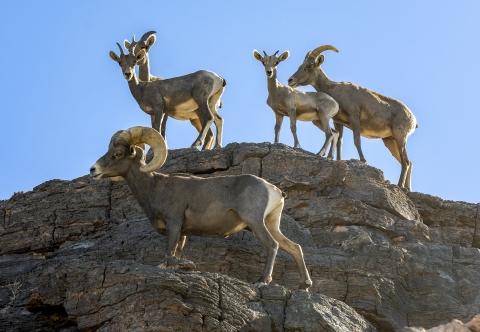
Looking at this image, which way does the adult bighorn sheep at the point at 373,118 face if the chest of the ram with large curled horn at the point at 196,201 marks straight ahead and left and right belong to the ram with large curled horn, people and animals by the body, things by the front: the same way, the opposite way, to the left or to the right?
the same way

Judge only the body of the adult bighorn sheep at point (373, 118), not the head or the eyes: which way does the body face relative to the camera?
to the viewer's left

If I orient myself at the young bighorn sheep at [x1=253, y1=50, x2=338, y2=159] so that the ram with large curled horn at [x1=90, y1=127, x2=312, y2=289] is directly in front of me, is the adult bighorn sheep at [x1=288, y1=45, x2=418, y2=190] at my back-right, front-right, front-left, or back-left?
back-left

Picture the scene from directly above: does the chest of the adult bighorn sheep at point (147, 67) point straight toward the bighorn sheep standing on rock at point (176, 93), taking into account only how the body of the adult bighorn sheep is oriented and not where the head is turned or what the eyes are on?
no

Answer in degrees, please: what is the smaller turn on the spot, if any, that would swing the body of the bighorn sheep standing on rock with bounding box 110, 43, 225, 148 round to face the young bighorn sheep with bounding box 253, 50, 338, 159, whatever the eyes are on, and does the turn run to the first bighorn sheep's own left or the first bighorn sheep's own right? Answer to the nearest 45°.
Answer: approximately 180°

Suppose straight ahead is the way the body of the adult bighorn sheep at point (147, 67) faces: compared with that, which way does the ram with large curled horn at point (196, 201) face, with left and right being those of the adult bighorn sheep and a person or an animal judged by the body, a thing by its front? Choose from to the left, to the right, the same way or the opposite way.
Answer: the same way

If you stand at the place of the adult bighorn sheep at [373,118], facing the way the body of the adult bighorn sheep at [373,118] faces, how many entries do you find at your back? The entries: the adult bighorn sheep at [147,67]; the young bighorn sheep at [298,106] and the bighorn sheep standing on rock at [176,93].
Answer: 0

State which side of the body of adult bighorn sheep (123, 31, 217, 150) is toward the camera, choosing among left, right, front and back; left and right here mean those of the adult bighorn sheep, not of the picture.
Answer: left

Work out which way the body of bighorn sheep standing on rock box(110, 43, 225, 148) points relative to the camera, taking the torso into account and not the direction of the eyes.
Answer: to the viewer's left

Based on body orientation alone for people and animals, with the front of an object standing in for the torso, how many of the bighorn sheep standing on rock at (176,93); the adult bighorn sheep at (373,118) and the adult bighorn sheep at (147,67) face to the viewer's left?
3

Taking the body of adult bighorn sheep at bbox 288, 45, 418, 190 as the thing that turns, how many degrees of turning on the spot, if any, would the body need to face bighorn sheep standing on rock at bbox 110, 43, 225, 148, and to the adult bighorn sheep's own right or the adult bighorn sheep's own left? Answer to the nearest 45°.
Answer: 0° — it already faces it

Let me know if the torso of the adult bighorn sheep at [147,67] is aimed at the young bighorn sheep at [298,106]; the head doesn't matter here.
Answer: no

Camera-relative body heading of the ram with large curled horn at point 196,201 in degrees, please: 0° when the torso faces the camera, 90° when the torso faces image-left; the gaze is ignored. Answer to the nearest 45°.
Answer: approximately 90°

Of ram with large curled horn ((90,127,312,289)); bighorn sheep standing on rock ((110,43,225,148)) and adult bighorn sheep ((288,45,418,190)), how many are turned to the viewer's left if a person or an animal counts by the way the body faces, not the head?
3

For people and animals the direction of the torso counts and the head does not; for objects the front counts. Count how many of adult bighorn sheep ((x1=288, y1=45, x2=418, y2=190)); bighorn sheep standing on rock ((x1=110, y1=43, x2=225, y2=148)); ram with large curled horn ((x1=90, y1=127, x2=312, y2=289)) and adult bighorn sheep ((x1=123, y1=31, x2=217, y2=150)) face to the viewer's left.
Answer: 4

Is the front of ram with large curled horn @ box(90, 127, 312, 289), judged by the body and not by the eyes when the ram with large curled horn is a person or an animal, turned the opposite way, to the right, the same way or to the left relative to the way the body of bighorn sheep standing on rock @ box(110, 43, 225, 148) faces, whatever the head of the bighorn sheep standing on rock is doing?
the same way
